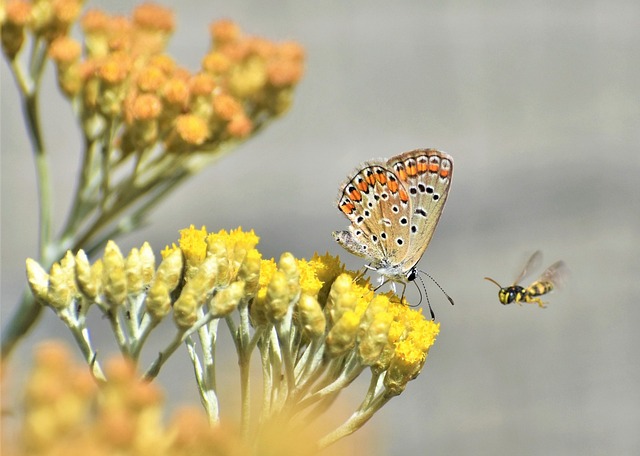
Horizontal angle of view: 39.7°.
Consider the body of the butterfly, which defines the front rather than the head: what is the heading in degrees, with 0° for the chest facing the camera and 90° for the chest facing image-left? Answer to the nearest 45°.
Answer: approximately 270°

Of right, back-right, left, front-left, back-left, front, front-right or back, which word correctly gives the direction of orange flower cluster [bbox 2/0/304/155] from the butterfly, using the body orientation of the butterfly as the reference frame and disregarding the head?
back

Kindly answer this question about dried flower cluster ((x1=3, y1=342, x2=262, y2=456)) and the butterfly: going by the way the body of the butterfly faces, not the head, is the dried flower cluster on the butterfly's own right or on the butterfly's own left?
on the butterfly's own right

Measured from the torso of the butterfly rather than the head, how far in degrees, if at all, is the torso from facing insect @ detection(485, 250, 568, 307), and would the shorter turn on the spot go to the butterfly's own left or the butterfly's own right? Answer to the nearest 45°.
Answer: approximately 45° to the butterfly's own left
